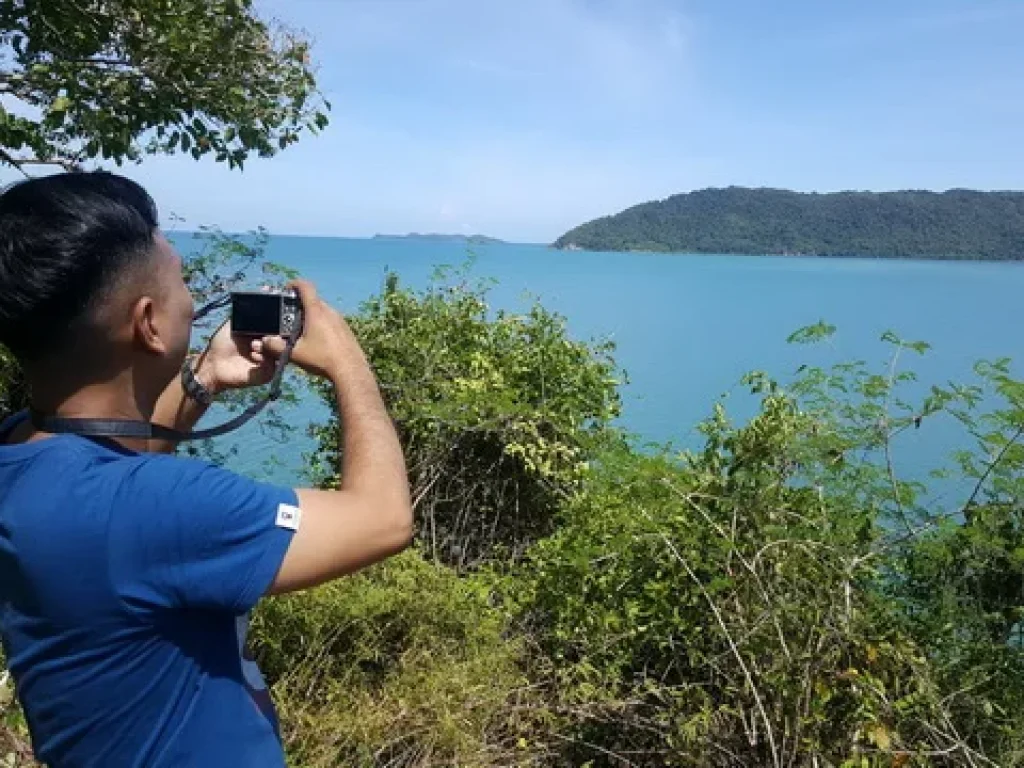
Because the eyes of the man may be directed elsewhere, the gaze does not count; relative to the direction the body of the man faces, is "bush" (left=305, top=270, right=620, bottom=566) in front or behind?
in front

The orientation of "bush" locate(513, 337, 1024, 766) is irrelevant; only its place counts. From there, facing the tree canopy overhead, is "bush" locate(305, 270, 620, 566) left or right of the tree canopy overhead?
right

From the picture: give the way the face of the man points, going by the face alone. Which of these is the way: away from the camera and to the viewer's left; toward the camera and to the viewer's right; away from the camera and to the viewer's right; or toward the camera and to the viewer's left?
away from the camera and to the viewer's right

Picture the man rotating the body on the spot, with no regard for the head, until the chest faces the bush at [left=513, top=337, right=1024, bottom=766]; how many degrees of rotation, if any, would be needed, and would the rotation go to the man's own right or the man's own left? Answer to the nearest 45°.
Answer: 0° — they already face it

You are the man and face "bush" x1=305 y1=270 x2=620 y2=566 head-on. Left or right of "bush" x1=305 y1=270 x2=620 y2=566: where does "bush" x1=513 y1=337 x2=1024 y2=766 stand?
right

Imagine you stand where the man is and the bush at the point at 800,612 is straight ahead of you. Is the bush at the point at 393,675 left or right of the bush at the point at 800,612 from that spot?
left

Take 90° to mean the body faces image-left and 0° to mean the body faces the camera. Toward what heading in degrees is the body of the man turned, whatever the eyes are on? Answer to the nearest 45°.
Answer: approximately 225°

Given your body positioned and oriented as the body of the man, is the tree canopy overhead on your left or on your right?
on your left
